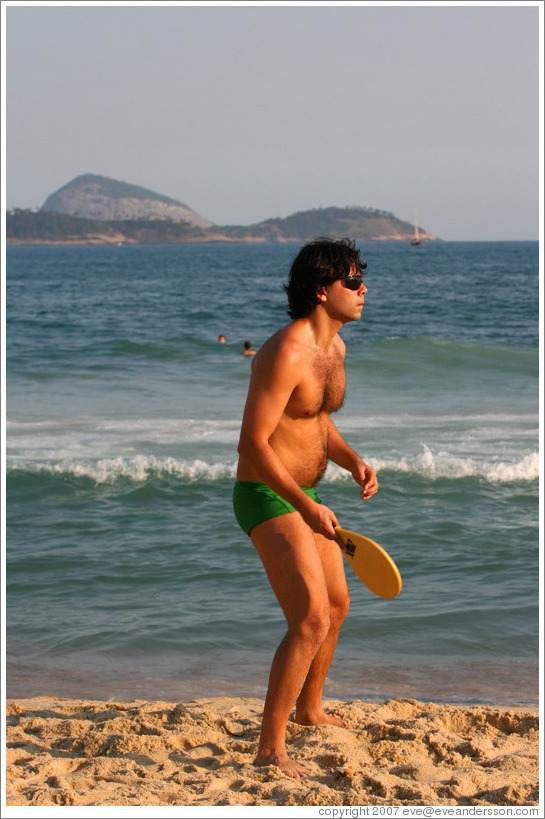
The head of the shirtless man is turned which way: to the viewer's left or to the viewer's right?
to the viewer's right

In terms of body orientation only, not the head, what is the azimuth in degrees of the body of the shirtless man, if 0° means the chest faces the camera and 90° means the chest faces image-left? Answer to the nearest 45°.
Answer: approximately 315°
